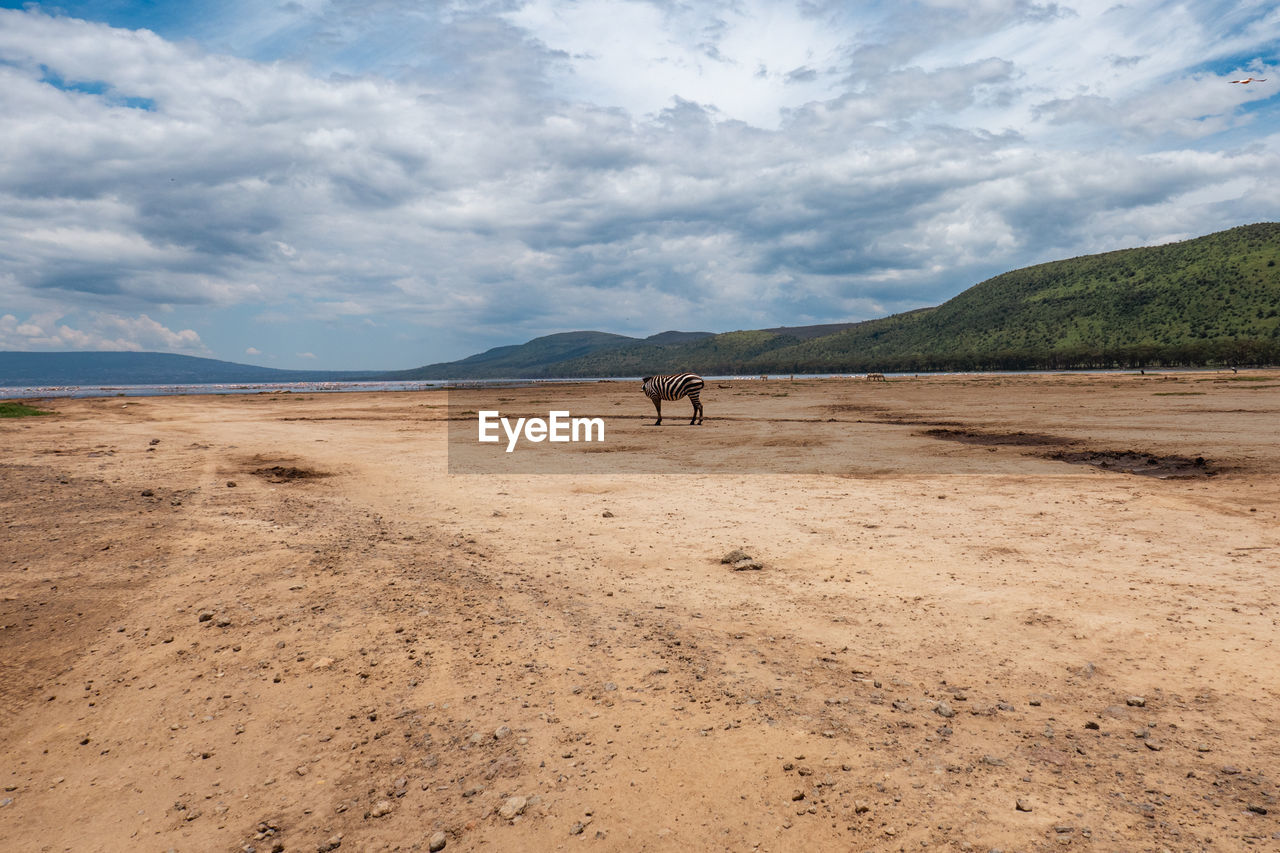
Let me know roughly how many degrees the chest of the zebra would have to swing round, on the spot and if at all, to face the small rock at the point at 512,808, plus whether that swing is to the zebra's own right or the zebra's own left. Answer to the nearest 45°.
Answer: approximately 90° to the zebra's own left

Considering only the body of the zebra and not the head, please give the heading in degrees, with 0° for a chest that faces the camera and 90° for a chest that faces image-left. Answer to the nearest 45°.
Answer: approximately 90°
